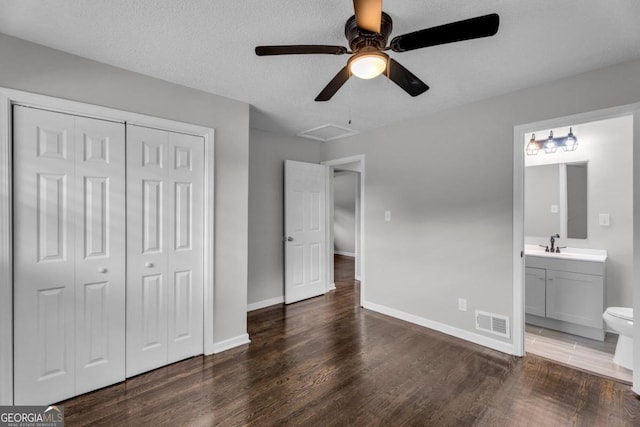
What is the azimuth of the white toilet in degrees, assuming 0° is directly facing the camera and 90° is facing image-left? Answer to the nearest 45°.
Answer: approximately 90°

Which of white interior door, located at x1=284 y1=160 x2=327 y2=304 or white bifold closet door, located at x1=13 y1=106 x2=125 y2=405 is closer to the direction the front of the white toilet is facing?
the white interior door

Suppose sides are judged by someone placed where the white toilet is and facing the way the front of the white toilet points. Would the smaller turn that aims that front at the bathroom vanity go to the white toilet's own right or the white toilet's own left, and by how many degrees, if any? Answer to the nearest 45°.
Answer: approximately 45° to the white toilet's own right

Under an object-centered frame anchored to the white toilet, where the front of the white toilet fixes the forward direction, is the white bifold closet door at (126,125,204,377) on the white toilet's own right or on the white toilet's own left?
on the white toilet's own left

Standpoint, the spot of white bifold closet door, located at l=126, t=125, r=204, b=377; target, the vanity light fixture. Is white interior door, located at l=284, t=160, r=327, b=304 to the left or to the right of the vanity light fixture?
left
